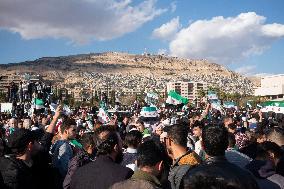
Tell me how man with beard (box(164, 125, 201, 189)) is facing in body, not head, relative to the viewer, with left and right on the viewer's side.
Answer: facing away from the viewer and to the left of the viewer

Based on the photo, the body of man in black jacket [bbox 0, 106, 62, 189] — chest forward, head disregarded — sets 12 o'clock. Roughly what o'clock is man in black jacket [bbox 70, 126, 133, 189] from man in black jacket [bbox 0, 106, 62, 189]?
man in black jacket [bbox 70, 126, 133, 189] is roughly at 3 o'clock from man in black jacket [bbox 0, 106, 62, 189].

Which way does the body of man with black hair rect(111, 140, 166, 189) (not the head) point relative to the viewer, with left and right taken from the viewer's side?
facing away from the viewer and to the right of the viewer

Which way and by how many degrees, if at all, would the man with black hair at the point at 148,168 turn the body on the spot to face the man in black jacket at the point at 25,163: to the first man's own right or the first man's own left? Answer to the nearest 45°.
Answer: approximately 90° to the first man's own left

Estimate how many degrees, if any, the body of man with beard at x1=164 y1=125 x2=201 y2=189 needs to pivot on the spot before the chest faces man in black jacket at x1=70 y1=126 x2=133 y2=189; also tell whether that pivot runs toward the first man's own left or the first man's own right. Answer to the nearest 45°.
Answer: approximately 90° to the first man's own left

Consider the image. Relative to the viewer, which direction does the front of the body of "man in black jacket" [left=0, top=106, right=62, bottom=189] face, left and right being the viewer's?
facing away from the viewer and to the right of the viewer

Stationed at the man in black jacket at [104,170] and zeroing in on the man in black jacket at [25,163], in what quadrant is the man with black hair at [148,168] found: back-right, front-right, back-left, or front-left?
back-left

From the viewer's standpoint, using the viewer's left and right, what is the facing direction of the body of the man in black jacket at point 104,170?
facing away from the viewer and to the right of the viewer
